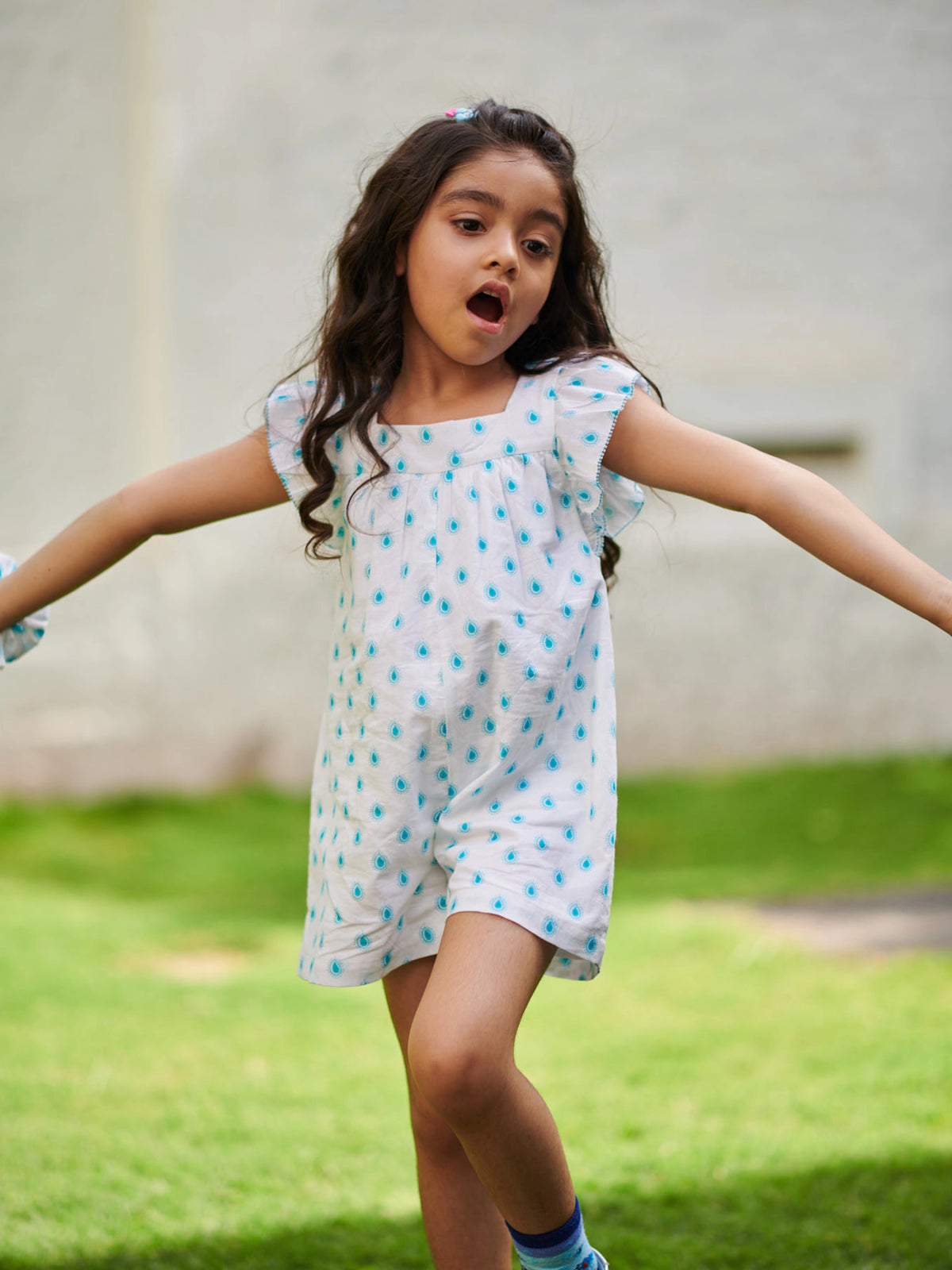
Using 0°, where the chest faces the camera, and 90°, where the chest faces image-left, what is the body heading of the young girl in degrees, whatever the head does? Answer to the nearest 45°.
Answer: approximately 0°
